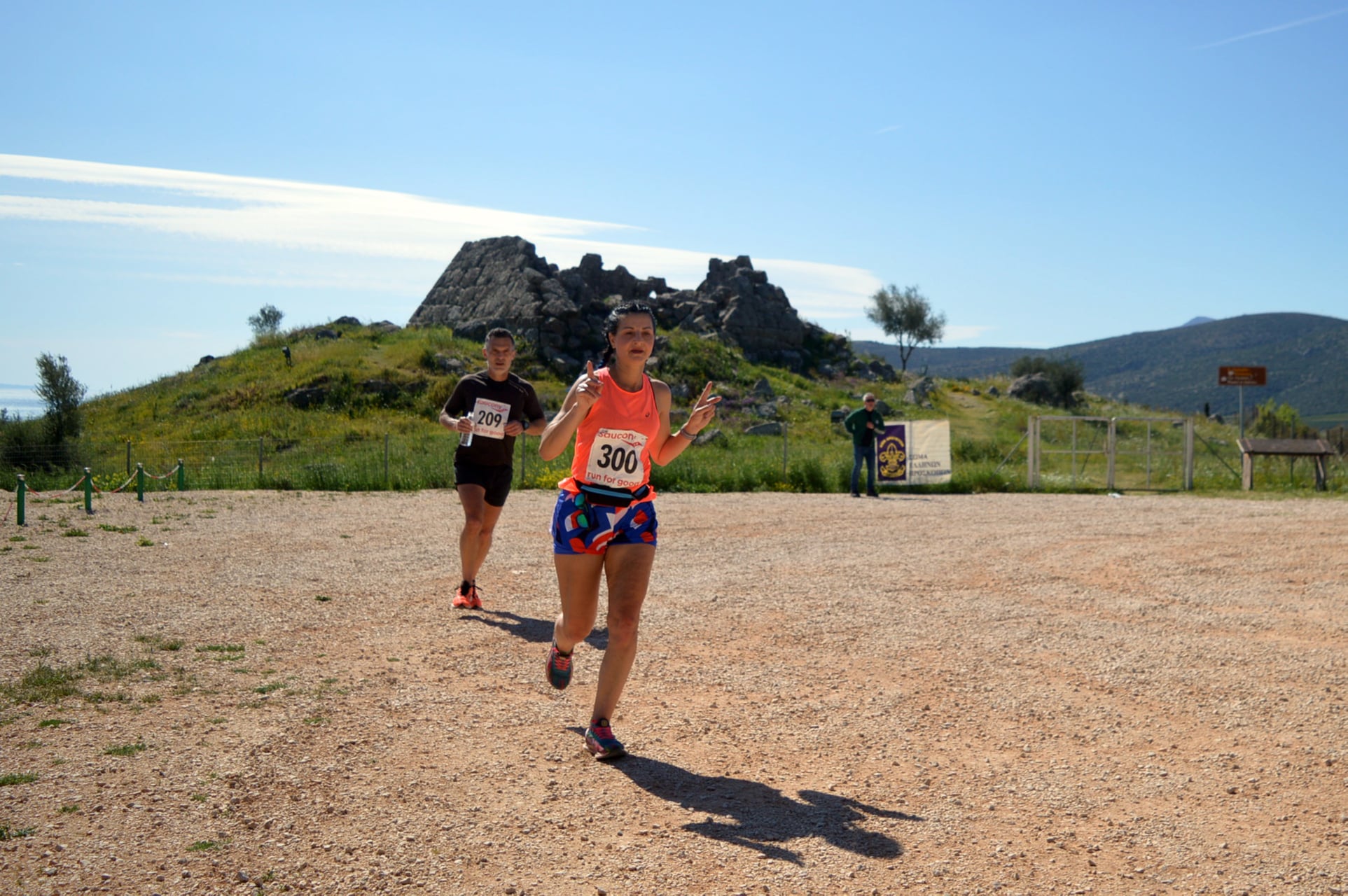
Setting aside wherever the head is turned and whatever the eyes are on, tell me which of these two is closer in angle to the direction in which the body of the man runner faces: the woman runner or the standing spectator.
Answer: the woman runner

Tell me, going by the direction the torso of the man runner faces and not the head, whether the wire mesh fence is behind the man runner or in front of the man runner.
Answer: behind

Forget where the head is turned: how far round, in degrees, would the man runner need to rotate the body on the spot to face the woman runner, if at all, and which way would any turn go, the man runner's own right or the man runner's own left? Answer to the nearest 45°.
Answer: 0° — they already face them

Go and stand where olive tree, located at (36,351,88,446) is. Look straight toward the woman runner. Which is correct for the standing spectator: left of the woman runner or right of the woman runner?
left

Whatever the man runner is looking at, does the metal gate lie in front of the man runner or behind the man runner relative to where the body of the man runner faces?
behind

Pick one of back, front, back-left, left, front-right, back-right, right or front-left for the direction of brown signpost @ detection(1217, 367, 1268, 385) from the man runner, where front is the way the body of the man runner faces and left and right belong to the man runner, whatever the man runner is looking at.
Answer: back-left

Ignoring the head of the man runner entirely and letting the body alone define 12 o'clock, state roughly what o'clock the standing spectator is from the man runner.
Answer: The standing spectator is roughly at 7 o'clock from the man runner.

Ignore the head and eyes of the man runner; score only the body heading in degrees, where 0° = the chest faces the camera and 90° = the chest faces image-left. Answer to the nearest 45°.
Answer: approximately 0°

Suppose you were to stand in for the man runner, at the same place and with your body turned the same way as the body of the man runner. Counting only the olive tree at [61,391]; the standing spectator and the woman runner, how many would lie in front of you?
1
